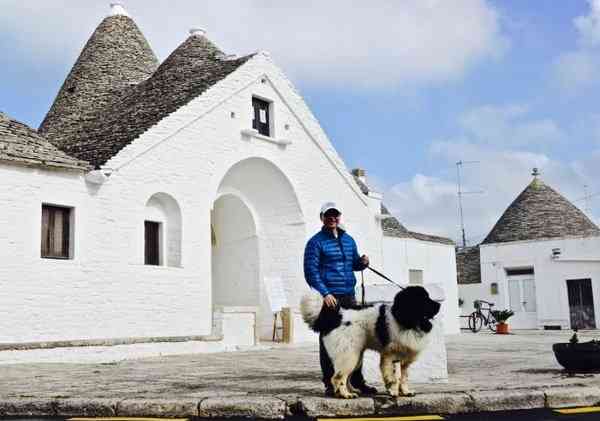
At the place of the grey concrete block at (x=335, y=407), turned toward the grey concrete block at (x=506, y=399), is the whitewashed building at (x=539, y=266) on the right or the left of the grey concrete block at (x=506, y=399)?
left

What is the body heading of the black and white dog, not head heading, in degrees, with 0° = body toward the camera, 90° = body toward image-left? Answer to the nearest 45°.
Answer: approximately 270°

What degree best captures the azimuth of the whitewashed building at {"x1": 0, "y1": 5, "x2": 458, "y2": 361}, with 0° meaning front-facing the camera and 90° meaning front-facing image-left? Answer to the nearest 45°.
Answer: approximately 315°

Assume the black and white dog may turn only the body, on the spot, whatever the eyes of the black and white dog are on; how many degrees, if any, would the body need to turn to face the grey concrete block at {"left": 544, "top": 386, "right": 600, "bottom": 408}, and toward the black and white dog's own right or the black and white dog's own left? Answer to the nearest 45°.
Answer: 0° — it already faces it

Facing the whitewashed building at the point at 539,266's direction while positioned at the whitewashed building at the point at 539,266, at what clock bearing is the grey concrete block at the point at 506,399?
The grey concrete block is roughly at 12 o'clock from the whitewashed building.

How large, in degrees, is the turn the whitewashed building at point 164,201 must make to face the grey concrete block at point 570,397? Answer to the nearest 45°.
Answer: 0° — it already faces it

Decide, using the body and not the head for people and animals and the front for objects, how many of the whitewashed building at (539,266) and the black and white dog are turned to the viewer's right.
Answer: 1
